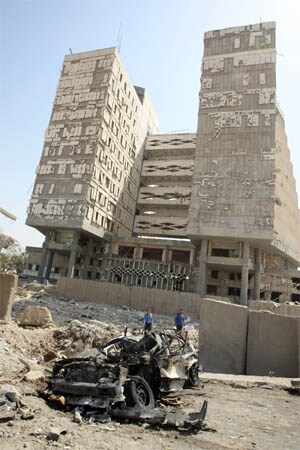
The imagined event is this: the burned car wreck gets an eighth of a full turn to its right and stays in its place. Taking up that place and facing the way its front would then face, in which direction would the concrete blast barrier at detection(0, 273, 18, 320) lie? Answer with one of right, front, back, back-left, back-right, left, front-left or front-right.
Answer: front-right

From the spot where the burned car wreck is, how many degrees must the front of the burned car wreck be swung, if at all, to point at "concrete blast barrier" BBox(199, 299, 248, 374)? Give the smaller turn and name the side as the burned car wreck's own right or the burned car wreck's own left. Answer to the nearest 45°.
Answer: approximately 180°

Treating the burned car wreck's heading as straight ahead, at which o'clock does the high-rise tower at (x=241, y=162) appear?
The high-rise tower is roughly at 5 o'clock from the burned car wreck.

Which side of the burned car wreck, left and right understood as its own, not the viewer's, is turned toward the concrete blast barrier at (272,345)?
back

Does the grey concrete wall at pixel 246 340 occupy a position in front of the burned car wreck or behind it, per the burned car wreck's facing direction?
behind

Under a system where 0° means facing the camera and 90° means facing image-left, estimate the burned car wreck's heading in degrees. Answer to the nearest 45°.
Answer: approximately 45°

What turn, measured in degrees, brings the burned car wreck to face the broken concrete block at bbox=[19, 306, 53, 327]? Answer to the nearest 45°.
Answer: approximately 90° to its right

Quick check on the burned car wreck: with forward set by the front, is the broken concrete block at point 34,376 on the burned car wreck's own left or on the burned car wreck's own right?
on the burned car wreck's own right
